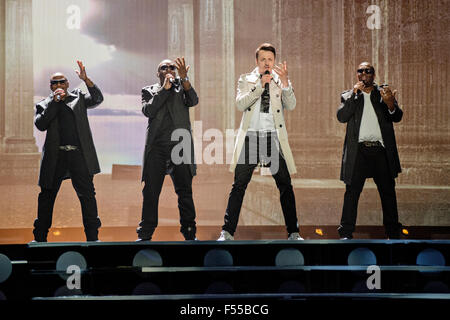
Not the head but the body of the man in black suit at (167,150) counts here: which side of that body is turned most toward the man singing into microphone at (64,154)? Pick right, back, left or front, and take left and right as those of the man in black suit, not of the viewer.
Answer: right

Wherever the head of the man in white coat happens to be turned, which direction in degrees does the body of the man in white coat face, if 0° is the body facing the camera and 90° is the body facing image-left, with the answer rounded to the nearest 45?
approximately 0°

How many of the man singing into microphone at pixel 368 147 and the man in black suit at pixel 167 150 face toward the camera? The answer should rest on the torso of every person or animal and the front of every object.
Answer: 2

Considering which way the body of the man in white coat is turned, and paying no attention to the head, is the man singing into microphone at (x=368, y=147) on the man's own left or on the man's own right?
on the man's own left

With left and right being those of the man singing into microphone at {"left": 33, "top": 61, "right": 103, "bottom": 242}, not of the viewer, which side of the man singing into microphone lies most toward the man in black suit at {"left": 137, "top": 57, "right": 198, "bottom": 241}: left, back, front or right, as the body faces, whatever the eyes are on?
left

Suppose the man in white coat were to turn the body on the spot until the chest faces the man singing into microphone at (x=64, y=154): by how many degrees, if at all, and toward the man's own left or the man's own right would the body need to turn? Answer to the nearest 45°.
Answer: approximately 90° to the man's own right
